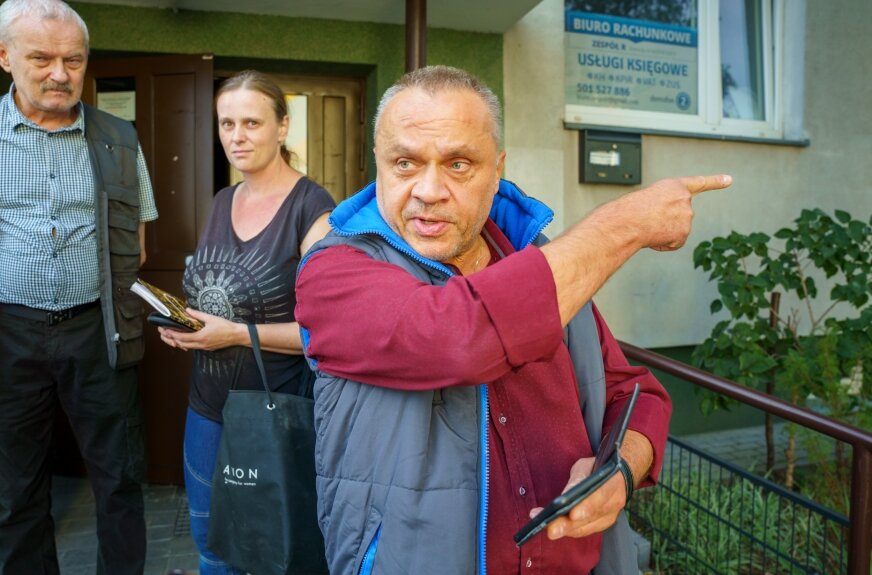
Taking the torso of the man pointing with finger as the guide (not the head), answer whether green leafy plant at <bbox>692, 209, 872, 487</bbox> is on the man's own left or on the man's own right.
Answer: on the man's own left

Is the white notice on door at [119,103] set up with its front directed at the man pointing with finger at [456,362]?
yes

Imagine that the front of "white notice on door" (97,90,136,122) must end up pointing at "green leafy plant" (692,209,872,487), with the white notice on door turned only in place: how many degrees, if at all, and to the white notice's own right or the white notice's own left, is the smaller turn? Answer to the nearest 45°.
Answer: approximately 45° to the white notice's own left

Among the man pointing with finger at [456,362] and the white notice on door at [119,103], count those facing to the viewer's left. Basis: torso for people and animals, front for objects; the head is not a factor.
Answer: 0

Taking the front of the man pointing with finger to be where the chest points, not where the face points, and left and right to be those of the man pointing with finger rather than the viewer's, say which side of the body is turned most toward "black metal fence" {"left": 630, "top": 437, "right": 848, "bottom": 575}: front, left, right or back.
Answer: left

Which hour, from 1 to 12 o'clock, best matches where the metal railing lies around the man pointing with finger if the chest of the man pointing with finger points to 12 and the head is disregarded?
The metal railing is roughly at 9 o'clock from the man pointing with finger.

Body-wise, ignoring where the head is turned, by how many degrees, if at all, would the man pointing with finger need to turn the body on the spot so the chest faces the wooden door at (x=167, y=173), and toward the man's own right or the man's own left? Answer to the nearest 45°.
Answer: approximately 180°

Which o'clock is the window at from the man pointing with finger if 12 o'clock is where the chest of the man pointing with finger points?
The window is roughly at 8 o'clock from the man pointing with finger.

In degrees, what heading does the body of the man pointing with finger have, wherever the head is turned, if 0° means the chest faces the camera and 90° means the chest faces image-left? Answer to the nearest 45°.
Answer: approximately 315°
